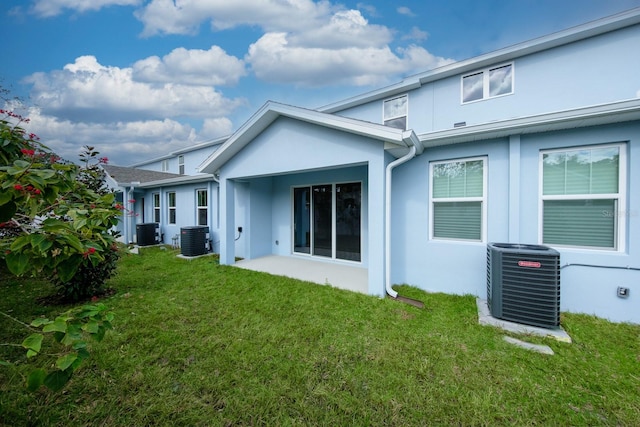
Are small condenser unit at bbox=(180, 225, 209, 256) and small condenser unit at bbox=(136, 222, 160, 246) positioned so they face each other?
no

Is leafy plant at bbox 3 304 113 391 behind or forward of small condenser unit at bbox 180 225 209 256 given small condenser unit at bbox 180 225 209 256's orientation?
forward

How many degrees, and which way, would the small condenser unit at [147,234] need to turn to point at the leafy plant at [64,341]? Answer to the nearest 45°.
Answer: approximately 45° to its left

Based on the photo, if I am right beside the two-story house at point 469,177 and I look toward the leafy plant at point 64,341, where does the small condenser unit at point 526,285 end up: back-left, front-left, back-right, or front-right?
front-left

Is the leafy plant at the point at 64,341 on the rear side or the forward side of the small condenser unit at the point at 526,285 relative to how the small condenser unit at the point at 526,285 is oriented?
on the forward side

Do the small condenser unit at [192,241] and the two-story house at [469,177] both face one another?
no

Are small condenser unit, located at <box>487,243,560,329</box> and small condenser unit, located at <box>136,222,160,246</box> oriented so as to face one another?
no

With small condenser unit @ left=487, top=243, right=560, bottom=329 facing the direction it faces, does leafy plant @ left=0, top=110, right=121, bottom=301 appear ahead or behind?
ahead

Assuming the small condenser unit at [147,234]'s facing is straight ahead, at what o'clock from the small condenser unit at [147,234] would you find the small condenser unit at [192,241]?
the small condenser unit at [192,241] is roughly at 10 o'clock from the small condenser unit at [147,234].

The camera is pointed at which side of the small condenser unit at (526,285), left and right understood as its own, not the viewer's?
front

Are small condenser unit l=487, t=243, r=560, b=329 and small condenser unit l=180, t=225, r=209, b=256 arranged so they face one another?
no
